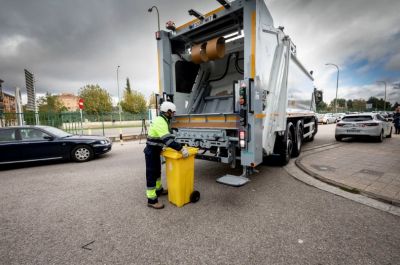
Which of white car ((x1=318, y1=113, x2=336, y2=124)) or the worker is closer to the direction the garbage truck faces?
the white car

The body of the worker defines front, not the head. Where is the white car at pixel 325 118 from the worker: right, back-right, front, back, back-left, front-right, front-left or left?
front-left

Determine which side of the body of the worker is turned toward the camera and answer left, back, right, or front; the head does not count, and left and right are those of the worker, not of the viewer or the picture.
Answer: right

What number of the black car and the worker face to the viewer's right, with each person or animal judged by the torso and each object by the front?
2

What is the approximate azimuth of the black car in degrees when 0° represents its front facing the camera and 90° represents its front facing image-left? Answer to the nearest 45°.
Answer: approximately 270°

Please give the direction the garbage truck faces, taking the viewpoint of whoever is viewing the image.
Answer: facing away from the viewer and to the right of the viewer

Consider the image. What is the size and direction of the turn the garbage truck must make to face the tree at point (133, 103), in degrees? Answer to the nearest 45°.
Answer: approximately 90° to its left

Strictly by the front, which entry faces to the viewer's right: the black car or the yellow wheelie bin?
the black car

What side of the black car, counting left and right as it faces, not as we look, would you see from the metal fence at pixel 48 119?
left

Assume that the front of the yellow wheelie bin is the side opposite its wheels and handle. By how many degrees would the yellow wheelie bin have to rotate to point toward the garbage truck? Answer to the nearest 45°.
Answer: approximately 180°
